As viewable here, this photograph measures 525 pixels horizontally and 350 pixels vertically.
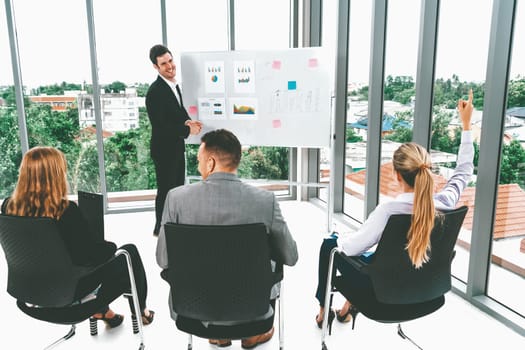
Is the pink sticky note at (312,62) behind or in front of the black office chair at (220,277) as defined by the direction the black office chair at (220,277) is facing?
in front

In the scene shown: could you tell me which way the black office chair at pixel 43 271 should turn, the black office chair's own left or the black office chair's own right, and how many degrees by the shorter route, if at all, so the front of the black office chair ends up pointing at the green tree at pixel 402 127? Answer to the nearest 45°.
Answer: approximately 45° to the black office chair's own right

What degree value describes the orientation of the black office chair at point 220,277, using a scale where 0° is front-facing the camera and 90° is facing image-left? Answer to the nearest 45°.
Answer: approximately 180°

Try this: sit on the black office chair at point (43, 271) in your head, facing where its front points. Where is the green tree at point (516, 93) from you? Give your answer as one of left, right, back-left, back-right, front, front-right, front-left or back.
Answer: front-right

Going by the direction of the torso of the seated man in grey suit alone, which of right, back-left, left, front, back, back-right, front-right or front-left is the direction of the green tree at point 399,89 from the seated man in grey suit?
front-right

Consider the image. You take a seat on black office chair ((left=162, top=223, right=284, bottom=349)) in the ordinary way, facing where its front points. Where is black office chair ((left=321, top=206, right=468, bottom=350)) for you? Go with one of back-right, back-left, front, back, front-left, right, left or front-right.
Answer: right

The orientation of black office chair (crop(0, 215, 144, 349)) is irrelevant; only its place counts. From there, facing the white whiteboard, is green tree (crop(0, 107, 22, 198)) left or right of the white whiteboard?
left

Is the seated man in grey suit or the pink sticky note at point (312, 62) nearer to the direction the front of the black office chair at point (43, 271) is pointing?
the pink sticky note

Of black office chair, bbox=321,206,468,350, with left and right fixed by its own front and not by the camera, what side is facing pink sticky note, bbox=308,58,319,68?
front

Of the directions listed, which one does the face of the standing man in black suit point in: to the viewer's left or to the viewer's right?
to the viewer's right

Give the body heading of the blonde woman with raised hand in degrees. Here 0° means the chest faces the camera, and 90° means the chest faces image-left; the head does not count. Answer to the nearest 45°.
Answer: approximately 135°

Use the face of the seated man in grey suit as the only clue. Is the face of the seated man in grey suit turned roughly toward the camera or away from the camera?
away from the camera

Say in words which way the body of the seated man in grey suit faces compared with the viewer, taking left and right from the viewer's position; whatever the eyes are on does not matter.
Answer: facing away from the viewer

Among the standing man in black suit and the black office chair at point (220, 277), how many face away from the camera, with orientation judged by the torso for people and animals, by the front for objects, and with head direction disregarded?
1

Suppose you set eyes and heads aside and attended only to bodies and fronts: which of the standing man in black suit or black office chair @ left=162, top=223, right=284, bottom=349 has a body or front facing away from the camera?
the black office chair

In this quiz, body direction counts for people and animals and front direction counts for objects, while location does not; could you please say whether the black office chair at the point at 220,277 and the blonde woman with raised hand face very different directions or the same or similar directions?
same or similar directions

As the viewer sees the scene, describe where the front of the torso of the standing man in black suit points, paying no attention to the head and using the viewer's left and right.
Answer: facing the viewer and to the right of the viewer

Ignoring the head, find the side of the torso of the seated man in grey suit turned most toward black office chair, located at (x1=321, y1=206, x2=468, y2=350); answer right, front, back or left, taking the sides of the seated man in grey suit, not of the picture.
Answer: right

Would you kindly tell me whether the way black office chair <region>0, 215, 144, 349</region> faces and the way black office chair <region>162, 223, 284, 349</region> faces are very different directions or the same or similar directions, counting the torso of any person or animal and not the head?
same or similar directions

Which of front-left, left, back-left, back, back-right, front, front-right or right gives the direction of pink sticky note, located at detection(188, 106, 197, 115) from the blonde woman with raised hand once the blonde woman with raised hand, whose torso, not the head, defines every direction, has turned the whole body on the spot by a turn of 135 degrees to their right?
back-left

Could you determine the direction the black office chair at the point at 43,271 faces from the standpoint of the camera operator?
facing away from the viewer and to the right of the viewer
